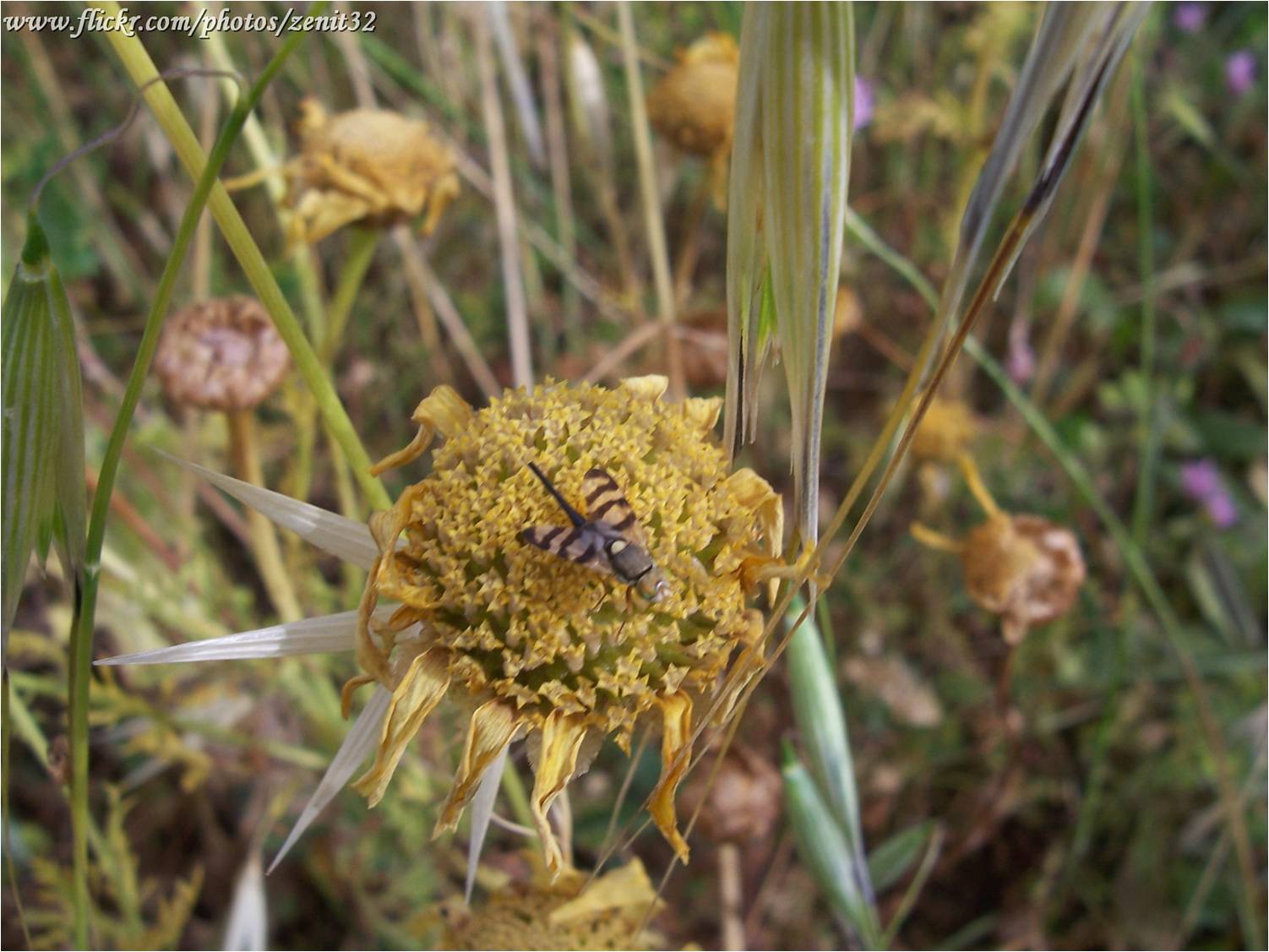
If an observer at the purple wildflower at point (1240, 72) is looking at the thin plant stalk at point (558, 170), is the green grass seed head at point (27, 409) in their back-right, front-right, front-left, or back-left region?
front-left

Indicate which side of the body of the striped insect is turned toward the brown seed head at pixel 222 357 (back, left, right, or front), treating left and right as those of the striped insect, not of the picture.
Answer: back

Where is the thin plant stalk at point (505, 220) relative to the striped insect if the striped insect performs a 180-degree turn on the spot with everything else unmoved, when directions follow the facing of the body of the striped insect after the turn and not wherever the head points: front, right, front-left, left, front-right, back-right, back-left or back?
front-right

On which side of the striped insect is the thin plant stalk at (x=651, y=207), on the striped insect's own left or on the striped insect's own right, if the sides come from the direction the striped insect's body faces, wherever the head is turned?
on the striped insect's own left

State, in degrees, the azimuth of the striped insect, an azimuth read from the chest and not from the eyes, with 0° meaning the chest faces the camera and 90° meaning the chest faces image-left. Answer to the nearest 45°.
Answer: approximately 315°

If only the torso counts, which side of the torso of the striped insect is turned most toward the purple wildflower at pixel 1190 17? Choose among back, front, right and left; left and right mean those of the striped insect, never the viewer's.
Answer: left

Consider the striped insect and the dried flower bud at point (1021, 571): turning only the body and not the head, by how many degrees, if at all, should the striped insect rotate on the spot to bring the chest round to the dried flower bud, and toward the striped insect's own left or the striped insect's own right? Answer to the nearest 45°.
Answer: approximately 90° to the striped insect's own left

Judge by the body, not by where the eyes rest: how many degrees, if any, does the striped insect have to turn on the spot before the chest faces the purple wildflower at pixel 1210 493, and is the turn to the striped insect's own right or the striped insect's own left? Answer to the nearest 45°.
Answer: approximately 90° to the striped insect's own left
